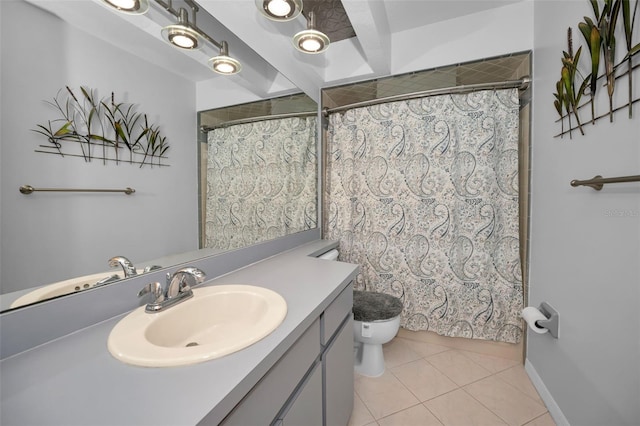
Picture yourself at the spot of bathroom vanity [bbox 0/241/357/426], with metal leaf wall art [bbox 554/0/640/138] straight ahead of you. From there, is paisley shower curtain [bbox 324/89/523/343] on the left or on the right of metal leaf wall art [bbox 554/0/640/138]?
left

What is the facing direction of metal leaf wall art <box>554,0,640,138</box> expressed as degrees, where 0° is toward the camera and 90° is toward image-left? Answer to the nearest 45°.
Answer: approximately 45°

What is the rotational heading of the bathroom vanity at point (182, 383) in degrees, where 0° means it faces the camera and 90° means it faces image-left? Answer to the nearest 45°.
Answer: approximately 315°

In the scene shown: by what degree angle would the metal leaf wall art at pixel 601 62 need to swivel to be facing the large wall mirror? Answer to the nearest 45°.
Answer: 0° — it already faces it

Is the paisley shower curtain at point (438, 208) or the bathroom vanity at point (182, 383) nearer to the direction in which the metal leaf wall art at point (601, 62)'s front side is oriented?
the bathroom vanity

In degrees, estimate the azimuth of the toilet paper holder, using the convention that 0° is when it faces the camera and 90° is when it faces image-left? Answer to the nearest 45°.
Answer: approximately 45°

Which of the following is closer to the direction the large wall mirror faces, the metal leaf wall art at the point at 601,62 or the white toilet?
the metal leaf wall art
